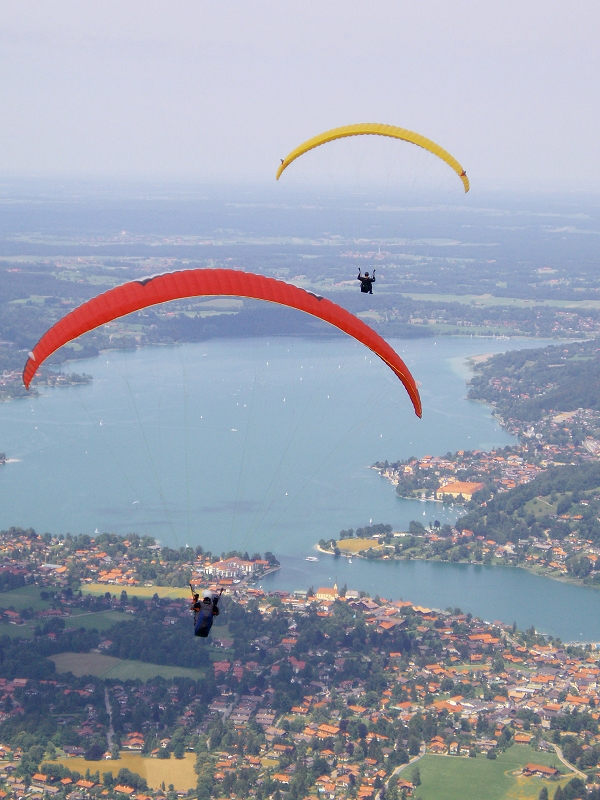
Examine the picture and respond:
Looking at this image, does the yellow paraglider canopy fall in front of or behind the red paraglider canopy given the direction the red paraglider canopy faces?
in front

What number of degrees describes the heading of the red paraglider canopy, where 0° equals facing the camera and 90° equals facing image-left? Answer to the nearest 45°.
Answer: approximately 180°
